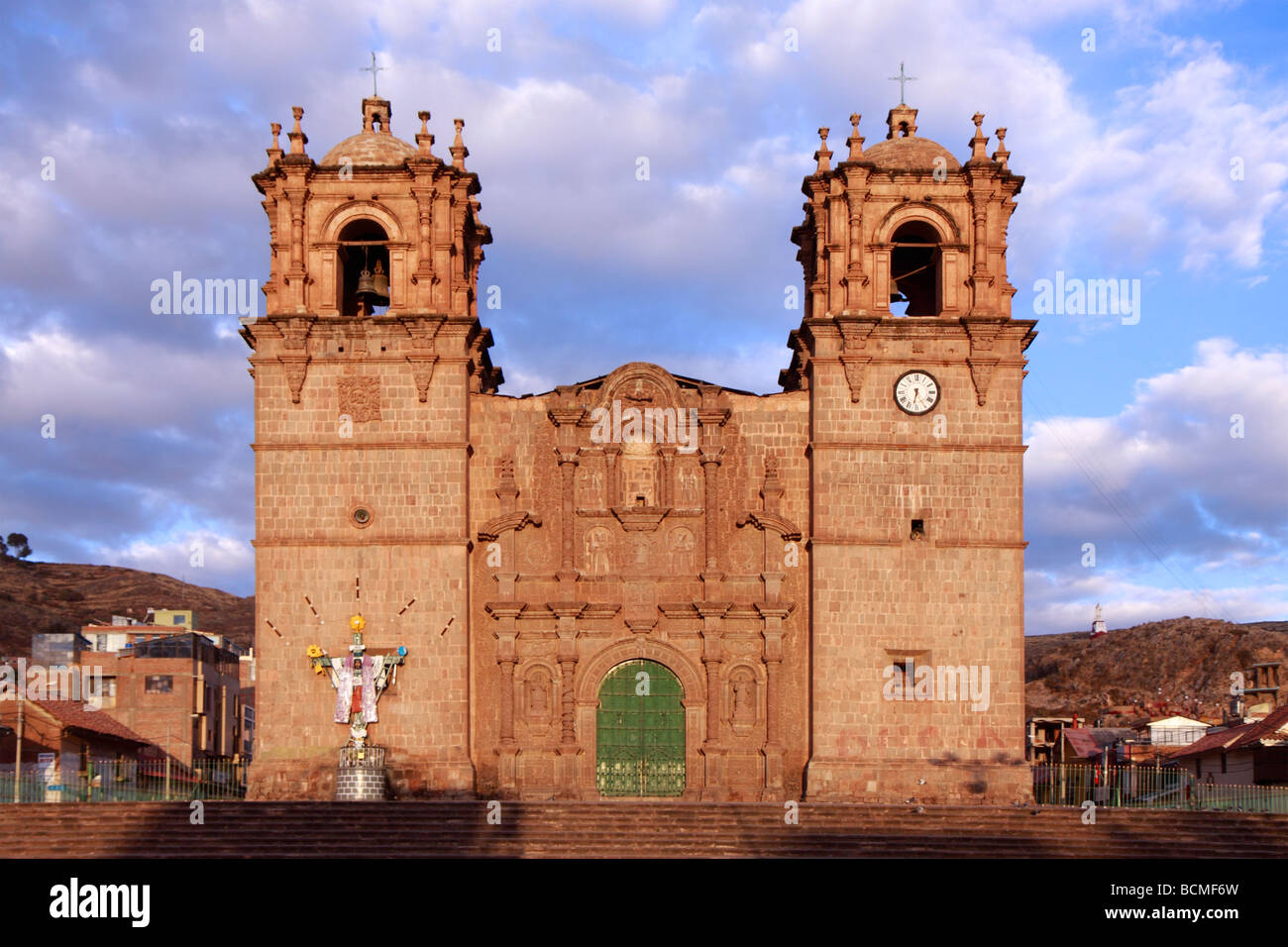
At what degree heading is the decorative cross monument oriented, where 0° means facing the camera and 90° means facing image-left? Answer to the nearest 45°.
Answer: approximately 0°

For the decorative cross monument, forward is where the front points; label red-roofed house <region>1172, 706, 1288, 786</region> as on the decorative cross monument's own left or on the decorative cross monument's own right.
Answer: on the decorative cross monument's own left

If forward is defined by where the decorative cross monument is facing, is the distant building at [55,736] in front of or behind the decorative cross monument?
behind
